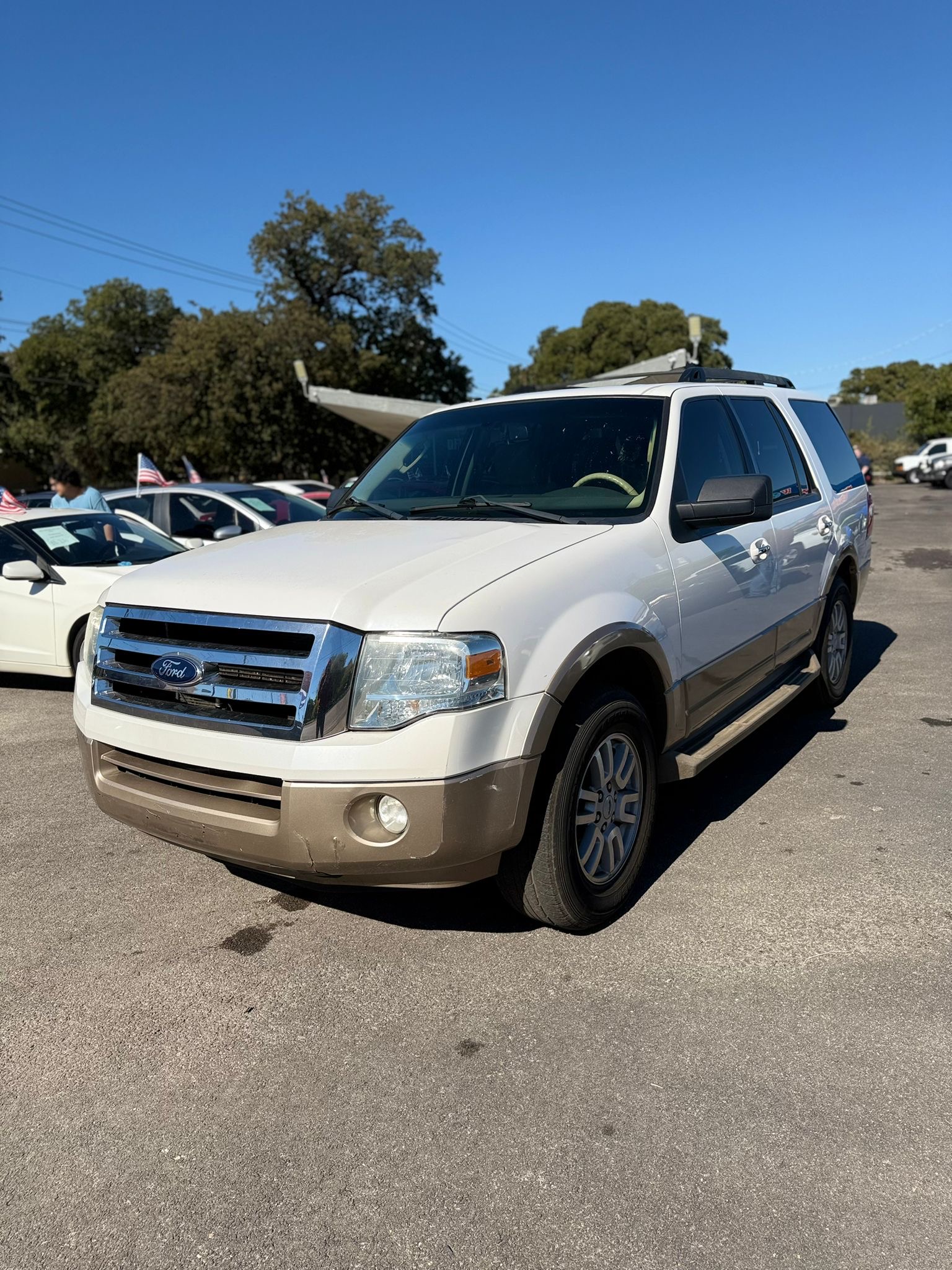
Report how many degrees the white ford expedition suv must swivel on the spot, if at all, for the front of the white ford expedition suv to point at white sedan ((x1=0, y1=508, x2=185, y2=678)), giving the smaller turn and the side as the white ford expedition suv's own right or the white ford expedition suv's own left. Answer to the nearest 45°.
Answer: approximately 90° to the white ford expedition suv's own right

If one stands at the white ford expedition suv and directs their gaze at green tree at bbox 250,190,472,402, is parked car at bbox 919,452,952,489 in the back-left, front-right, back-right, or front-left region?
front-right

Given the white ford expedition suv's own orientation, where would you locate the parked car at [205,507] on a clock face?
The parked car is roughly at 4 o'clock from the white ford expedition suv.

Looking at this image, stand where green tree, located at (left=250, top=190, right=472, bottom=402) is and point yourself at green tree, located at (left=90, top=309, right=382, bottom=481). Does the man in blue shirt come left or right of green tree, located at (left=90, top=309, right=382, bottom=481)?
left

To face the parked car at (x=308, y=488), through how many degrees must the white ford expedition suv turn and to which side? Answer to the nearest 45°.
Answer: approximately 135° to its right

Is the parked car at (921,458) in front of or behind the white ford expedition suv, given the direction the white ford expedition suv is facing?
behind

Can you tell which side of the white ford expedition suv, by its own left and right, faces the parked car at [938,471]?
back

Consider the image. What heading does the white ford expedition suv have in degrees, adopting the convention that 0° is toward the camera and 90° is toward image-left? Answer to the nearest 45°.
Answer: approximately 45°

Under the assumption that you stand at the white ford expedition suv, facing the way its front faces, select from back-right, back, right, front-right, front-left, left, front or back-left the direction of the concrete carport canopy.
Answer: back-right

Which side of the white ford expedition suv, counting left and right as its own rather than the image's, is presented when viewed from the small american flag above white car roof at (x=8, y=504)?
right
